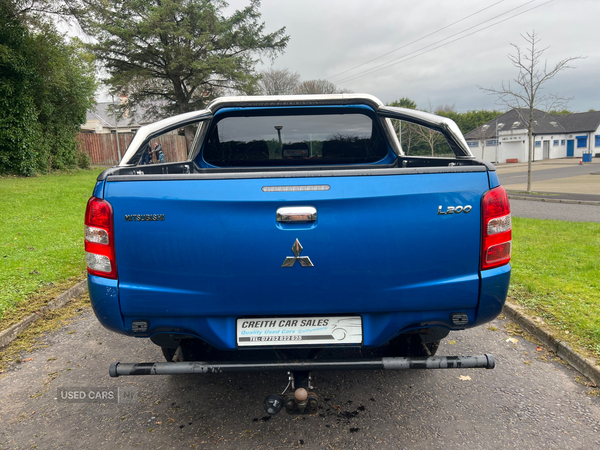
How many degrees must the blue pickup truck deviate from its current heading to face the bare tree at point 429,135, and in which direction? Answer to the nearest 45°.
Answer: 0° — it already faces it

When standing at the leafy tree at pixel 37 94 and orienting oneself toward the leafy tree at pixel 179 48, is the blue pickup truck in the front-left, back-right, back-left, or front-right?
back-right

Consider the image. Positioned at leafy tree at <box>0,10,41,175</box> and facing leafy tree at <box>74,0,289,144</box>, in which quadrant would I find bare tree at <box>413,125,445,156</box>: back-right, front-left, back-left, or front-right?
front-right

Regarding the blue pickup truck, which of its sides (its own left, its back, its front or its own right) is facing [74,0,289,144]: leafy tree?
front

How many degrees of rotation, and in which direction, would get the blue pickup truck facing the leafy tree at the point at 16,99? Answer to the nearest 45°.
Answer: approximately 45° to its left

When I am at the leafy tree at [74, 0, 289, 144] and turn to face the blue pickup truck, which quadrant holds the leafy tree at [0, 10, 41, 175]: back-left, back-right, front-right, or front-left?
front-right

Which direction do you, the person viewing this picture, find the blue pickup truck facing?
facing away from the viewer

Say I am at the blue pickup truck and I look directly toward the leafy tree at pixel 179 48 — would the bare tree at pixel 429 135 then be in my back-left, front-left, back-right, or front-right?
front-right

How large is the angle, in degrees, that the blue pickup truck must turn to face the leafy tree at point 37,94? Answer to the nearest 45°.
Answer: approximately 45° to its left
